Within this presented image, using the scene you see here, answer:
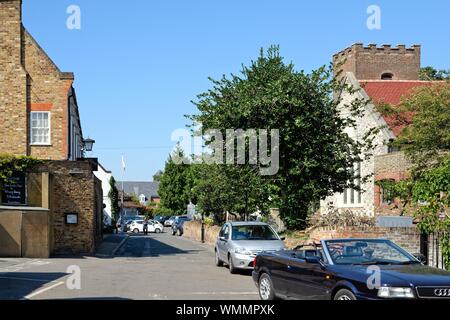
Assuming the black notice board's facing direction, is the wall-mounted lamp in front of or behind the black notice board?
behind

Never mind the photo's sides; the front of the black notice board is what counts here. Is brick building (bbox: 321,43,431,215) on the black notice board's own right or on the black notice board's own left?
on the black notice board's own left

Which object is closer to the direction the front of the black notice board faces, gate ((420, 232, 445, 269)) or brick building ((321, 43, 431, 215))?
the gate

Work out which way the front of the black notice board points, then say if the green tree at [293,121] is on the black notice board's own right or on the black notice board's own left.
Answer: on the black notice board's own left

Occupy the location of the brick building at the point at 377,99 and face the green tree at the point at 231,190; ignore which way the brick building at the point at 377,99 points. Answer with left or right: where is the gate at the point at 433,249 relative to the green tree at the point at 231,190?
left

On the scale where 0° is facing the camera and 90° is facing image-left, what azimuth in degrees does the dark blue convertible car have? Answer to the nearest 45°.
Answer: approximately 315°

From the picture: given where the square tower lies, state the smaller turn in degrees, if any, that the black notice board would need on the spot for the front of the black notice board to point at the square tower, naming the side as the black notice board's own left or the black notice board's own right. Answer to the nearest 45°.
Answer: approximately 135° to the black notice board's own left

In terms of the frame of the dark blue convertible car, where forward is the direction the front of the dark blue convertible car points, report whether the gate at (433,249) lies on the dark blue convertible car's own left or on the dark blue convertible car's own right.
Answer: on the dark blue convertible car's own left
